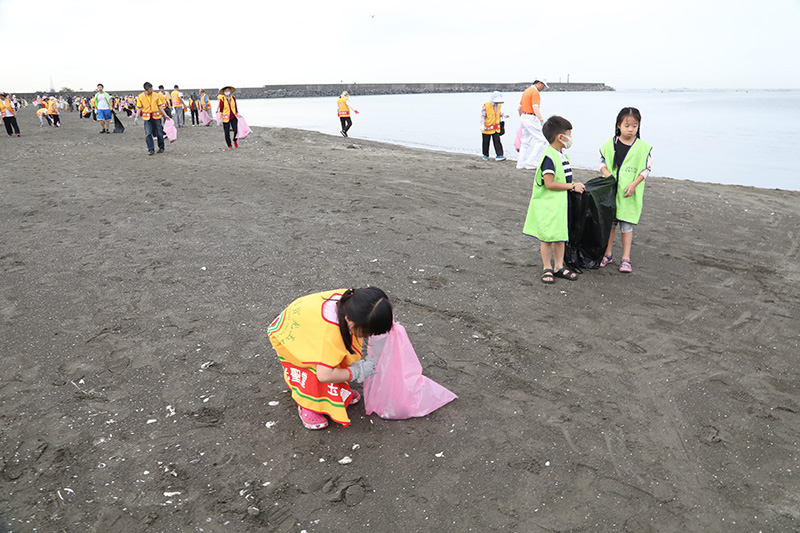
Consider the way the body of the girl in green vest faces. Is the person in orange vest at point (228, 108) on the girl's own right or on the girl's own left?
on the girl's own right

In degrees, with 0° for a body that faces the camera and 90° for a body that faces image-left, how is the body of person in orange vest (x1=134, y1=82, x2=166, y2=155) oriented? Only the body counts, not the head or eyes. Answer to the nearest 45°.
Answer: approximately 0°

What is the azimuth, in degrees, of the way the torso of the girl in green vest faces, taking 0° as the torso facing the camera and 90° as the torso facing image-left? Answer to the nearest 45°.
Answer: approximately 0°

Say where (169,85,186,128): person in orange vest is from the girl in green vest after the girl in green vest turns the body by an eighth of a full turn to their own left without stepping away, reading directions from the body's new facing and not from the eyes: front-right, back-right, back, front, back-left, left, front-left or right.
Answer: back

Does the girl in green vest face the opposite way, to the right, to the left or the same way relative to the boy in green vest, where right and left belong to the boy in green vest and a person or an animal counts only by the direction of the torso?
to the right

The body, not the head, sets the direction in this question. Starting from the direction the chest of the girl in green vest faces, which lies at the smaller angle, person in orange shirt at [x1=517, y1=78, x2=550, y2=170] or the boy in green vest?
the boy in green vest

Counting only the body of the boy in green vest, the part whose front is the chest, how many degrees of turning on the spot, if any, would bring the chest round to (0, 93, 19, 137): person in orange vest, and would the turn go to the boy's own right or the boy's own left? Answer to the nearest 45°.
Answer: approximately 135° to the boy's own left

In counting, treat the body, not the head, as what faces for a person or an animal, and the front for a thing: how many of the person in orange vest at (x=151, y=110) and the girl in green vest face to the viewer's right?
0

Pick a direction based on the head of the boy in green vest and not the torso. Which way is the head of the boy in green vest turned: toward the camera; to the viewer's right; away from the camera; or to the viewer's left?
to the viewer's right

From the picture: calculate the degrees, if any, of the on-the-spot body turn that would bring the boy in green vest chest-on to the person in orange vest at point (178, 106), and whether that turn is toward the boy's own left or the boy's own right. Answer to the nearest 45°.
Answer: approximately 135° to the boy's own left

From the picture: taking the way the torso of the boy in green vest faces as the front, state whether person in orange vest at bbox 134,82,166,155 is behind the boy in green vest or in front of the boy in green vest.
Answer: behind

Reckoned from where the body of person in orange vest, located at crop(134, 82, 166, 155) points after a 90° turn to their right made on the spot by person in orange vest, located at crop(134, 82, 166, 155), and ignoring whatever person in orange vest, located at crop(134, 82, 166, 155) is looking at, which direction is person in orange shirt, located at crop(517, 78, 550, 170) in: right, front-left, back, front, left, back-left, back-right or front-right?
back-left

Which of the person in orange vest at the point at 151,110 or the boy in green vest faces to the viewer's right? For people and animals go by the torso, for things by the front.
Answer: the boy in green vest

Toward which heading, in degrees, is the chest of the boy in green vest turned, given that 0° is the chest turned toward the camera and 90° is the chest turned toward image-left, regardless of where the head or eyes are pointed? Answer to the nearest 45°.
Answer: approximately 270°
